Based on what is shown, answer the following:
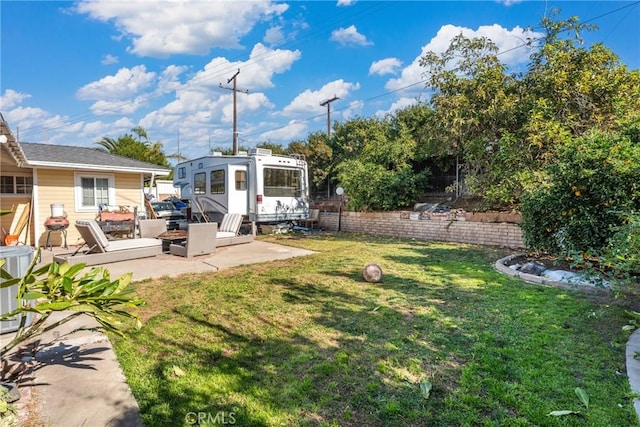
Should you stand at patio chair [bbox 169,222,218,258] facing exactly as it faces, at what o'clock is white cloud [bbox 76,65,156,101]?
The white cloud is roughly at 1 o'clock from the patio chair.

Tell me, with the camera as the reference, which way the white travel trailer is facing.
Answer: facing away from the viewer and to the left of the viewer

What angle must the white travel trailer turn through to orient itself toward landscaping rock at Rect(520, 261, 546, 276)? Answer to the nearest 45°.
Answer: approximately 180°

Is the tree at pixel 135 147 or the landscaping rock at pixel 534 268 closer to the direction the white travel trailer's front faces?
the tree

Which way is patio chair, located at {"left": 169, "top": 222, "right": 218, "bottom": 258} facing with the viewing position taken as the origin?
facing away from the viewer and to the left of the viewer

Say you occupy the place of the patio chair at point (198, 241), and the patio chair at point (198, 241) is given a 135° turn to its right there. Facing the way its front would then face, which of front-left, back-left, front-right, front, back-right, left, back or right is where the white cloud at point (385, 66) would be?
front-left

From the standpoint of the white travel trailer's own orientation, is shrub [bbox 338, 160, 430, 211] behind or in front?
behind

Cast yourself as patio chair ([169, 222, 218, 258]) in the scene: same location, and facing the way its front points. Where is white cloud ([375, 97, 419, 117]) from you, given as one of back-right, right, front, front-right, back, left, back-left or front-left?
right
